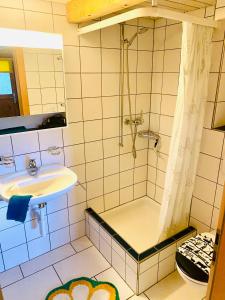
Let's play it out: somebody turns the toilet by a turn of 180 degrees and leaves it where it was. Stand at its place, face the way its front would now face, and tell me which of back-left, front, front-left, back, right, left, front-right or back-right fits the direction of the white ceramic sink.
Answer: back-left

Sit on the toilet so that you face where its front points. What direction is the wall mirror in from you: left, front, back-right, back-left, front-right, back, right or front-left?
front-right

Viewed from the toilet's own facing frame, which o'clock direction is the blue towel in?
The blue towel is roughly at 1 o'clock from the toilet.

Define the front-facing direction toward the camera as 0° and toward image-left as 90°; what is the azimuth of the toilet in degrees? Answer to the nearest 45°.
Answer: approximately 45°
